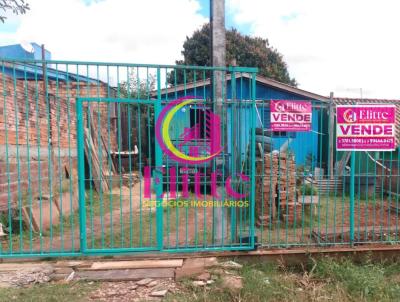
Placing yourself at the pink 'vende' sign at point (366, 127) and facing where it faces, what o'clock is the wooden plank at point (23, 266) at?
The wooden plank is roughly at 2 o'clock from the pink 'vende' sign.

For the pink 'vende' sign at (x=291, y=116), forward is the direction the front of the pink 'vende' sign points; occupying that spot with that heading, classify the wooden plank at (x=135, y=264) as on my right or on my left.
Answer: on my right

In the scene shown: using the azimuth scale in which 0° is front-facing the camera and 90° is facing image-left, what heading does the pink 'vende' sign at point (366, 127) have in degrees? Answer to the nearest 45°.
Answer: approximately 0°

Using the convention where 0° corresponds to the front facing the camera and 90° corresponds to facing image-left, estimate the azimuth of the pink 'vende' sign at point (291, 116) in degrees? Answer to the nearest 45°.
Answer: approximately 0°

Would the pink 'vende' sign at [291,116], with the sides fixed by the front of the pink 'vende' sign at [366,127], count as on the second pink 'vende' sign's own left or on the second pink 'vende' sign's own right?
on the second pink 'vende' sign's own right

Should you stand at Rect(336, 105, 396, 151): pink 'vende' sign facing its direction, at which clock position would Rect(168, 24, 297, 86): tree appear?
The tree is roughly at 5 o'clock from the pink 'vende' sign.

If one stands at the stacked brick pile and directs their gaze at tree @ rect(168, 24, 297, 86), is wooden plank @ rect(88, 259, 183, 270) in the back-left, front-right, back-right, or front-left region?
back-left

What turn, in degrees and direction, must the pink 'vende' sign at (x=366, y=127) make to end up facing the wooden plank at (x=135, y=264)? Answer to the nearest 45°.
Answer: approximately 45° to its right

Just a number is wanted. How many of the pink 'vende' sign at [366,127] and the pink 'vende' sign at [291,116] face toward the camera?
2

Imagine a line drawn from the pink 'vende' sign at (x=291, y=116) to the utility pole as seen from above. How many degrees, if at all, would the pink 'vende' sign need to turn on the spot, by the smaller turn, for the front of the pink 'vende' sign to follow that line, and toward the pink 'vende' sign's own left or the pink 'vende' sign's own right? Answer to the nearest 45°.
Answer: approximately 90° to the pink 'vende' sign's own right

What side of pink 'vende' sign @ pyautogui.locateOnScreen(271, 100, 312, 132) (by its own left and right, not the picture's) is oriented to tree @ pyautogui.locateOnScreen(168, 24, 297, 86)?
back
